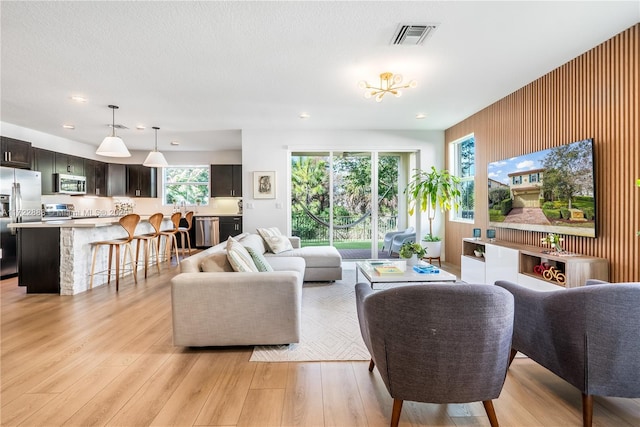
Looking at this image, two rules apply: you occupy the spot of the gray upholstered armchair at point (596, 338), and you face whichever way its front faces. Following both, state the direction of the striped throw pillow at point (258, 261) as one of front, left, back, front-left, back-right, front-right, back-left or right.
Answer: front-left

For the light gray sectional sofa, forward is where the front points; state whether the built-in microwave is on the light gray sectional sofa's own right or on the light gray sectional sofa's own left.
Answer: on the light gray sectional sofa's own left

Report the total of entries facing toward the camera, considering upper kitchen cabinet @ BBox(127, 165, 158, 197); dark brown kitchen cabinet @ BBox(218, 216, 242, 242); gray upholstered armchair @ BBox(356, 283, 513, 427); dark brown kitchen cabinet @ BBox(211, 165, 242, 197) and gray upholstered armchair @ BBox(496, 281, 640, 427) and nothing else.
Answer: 3

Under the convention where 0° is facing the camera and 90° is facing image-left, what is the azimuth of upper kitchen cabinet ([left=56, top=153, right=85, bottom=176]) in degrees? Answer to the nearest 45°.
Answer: approximately 315°

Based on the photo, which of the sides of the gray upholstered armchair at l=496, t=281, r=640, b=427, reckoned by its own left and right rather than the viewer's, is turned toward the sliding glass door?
front

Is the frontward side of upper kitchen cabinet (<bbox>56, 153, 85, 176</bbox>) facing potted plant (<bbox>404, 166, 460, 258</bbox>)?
yes

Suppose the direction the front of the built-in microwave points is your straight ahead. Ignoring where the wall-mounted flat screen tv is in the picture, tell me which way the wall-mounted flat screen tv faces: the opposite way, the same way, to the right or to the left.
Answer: the opposite way

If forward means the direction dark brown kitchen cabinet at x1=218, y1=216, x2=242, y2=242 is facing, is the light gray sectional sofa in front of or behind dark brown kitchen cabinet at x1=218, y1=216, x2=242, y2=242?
in front

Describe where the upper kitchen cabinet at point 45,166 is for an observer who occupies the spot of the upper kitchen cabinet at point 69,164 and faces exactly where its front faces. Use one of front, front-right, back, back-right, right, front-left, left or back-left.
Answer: right

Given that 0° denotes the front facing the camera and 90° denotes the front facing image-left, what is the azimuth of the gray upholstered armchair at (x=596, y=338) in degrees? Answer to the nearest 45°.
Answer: approximately 135°

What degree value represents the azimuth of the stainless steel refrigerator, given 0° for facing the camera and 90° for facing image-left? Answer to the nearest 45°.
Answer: approximately 315°
